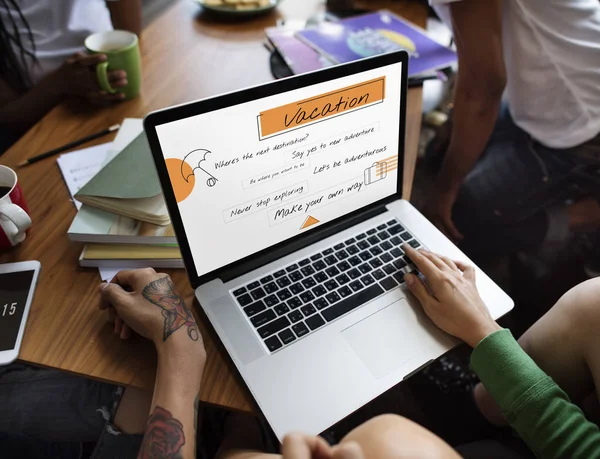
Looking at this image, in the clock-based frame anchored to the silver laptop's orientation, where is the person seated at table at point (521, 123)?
The person seated at table is roughly at 9 o'clock from the silver laptop.

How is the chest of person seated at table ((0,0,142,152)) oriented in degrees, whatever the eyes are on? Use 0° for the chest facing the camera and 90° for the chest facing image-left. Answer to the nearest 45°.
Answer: approximately 315°

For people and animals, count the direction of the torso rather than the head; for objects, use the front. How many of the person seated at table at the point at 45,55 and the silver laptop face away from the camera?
0

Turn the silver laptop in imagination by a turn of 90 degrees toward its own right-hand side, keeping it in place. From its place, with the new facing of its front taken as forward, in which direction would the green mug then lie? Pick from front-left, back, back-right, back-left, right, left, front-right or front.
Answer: right

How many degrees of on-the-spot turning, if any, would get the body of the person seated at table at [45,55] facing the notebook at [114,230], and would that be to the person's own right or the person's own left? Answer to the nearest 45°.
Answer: approximately 45° to the person's own right

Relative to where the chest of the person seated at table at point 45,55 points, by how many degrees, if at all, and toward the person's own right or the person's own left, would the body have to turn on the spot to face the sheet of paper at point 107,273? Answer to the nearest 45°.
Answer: approximately 45° to the person's own right
